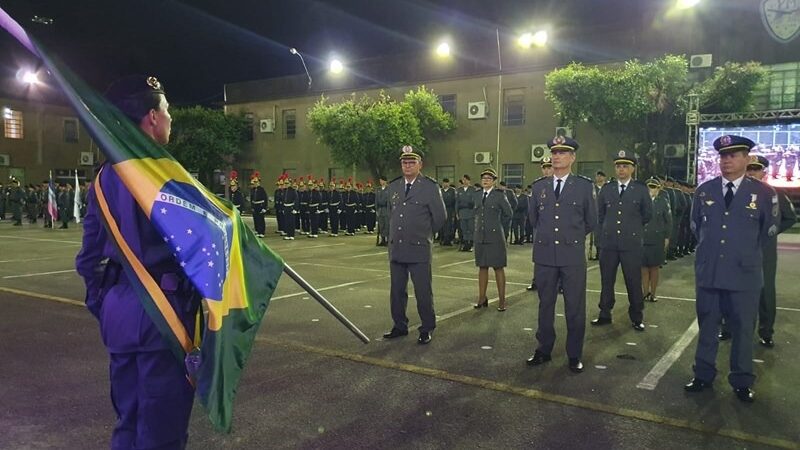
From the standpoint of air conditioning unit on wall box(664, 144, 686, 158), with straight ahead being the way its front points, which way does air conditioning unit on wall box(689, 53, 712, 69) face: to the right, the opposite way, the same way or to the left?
the same way

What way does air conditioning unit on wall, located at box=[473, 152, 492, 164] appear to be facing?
toward the camera

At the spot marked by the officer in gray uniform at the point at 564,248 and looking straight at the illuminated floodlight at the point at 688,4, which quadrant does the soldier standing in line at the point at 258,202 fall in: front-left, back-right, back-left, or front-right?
front-left

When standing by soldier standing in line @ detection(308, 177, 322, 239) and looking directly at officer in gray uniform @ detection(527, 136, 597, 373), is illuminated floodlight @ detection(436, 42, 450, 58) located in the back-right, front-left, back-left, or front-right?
back-left

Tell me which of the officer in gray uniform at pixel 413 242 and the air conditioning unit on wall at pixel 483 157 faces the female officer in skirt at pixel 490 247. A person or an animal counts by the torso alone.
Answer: the air conditioning unit on wall

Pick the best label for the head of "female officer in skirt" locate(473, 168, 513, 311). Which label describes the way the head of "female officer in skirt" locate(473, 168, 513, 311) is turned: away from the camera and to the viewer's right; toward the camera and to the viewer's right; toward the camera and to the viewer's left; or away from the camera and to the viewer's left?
toward the camera and to the viewer's left

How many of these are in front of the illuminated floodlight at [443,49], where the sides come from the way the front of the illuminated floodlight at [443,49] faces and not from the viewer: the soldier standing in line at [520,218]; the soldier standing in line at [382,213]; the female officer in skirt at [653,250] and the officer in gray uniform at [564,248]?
4

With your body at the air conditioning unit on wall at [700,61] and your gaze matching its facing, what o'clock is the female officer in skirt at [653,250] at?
The female officer in skirt is roughly at 12 o'clock from the air conditioning unit on wall.

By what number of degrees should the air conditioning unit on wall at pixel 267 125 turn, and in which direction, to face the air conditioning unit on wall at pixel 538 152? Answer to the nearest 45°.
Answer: approximately 90° to its left

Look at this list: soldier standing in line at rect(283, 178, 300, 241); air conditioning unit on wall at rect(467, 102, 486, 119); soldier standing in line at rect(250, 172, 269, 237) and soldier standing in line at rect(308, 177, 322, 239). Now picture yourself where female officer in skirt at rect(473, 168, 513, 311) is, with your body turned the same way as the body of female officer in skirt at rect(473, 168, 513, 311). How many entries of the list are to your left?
0

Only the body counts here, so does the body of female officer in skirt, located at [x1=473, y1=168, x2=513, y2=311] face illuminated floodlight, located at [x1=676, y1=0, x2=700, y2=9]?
no

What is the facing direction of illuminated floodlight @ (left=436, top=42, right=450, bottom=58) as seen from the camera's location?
facing the viewer

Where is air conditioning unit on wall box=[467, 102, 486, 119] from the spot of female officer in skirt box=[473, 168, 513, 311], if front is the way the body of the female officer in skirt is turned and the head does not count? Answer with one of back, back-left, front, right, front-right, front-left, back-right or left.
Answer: back-right

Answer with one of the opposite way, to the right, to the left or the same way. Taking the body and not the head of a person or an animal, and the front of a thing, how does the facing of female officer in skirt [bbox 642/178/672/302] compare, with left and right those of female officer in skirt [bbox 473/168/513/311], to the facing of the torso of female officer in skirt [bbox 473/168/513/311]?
the same way

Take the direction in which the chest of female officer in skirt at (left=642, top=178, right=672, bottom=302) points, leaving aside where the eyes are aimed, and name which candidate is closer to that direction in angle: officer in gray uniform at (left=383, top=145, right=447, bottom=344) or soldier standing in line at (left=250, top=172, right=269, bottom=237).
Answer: the officer in gray uniform

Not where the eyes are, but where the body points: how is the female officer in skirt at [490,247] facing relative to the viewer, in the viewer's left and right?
facing the viewer and to the left of the viewer

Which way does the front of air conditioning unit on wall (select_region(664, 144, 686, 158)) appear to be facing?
toward the camera

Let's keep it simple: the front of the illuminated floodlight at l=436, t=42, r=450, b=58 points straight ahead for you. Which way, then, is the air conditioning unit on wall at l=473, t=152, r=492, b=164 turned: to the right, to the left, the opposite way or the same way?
the same way

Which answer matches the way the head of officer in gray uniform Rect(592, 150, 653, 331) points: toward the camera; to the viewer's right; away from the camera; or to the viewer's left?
toward the camera
